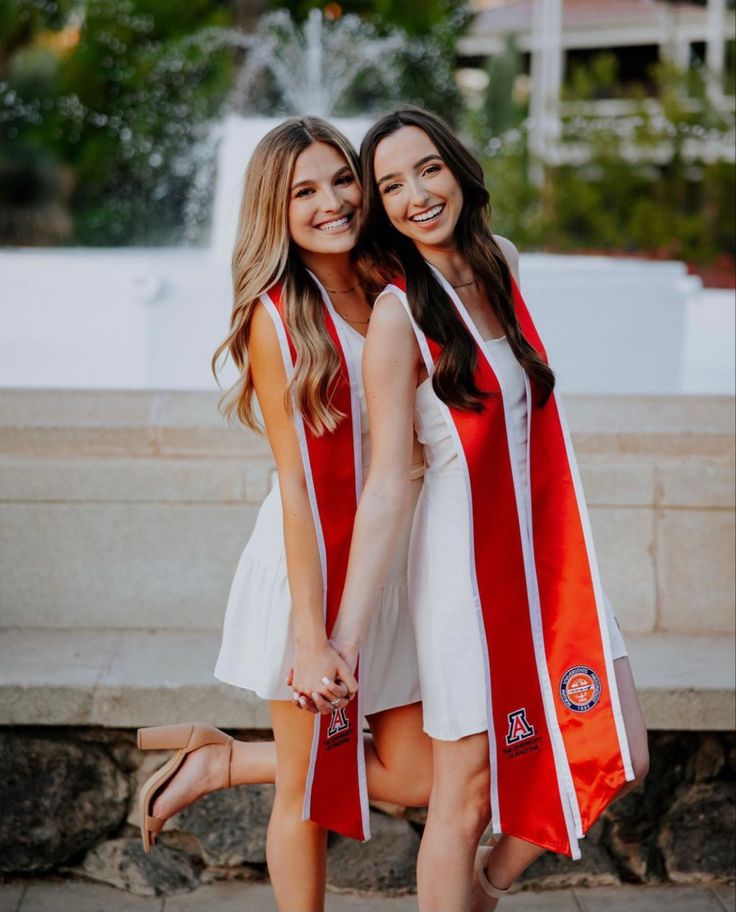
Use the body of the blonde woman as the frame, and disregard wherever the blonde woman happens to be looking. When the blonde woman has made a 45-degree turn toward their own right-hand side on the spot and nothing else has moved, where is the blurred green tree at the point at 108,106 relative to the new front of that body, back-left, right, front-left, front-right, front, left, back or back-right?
back

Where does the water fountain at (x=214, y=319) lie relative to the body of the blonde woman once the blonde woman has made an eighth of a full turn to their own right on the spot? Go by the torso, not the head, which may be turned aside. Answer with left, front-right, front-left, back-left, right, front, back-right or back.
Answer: back

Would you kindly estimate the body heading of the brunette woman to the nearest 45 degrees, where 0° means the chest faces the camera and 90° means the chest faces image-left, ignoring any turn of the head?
approximately 315°

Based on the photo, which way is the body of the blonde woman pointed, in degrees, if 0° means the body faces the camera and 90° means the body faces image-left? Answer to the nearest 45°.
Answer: approximately 315°

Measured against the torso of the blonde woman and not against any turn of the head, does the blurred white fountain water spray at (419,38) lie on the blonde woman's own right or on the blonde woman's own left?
on the blonde woman's own left

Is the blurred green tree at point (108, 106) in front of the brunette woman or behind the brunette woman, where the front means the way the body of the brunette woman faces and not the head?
behind
